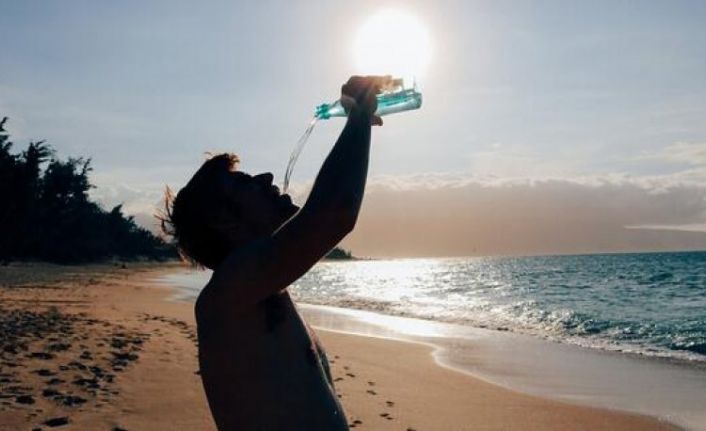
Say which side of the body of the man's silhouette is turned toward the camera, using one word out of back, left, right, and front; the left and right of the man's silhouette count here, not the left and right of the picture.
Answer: right
